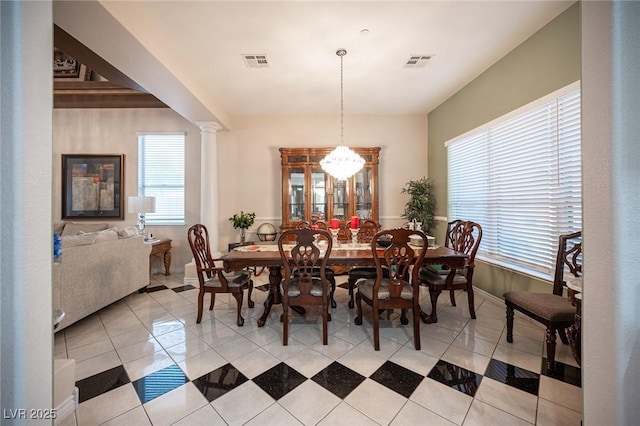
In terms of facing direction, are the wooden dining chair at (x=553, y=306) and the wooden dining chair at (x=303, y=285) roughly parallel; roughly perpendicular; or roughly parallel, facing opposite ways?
roughly perpendicular

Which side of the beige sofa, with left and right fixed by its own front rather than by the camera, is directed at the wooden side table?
right

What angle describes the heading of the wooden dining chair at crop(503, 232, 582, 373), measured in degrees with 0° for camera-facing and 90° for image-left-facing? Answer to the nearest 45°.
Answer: approximately 45°

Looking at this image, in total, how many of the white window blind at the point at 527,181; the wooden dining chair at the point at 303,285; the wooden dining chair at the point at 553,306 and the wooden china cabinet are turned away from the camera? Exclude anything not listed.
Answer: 1

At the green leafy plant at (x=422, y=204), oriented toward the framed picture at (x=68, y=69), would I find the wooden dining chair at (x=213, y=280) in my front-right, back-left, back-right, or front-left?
front-left

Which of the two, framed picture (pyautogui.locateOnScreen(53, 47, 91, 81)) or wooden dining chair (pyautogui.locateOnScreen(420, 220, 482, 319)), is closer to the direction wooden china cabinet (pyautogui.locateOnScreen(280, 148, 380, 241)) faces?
the wooden dining chair

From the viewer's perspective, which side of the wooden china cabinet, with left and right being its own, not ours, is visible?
front

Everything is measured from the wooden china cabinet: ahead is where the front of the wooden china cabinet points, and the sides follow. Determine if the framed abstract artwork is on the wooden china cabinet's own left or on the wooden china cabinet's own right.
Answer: on the wooden china cabinet's own right

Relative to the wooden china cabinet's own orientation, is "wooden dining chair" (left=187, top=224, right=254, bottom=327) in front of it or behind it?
in front

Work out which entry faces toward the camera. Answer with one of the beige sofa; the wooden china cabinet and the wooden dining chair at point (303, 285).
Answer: the wooden china cabinet

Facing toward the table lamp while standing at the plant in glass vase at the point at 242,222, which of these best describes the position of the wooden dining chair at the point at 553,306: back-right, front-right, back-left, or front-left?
back-left

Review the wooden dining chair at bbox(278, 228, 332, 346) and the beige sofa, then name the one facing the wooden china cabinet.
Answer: the wooden dining chair

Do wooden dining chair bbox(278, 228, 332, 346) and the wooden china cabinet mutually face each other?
yes

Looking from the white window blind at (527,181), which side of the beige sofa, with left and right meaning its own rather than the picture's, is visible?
back

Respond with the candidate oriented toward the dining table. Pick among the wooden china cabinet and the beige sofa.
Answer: the wooden china cabinet

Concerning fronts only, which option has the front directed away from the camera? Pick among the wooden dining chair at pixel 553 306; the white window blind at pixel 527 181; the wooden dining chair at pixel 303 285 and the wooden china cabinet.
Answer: the wooden dining chair at pixel 303 285

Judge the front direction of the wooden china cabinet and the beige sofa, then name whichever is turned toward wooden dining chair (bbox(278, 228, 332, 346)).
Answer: the wooden china cabinet
